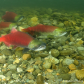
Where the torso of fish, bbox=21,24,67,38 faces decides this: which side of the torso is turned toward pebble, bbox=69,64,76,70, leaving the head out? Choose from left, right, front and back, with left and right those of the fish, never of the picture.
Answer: right

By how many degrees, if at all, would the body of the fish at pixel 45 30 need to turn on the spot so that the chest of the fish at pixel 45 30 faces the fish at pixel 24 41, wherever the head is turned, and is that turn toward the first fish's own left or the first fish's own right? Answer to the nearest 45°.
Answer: approximately 135° to the first fish's own right

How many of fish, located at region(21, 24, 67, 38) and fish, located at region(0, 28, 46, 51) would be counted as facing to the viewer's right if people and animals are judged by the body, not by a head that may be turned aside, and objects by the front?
2

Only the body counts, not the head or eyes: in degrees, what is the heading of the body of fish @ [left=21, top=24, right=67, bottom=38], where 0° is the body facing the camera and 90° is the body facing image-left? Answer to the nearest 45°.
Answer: approximately 270°

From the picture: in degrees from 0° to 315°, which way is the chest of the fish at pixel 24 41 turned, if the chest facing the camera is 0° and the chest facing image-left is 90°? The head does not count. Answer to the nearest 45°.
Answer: approximately 270°

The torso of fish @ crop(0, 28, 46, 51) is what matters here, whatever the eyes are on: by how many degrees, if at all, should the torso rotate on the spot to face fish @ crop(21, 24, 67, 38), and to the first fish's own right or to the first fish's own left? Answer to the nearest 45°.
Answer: approximately 45° to the first fish's own left

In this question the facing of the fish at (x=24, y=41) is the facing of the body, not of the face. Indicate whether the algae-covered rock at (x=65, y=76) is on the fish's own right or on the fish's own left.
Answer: on the fish's own right
